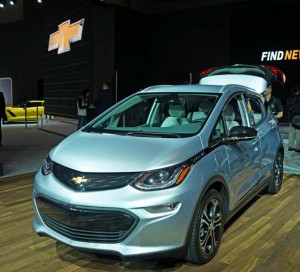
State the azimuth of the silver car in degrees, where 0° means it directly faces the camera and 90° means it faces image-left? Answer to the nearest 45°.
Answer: approximately 45°
